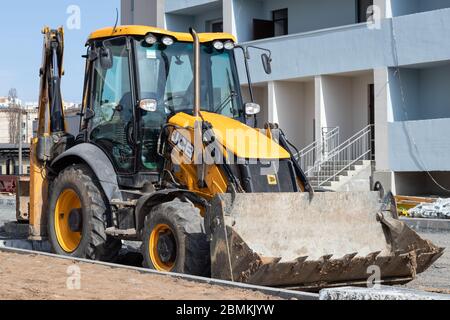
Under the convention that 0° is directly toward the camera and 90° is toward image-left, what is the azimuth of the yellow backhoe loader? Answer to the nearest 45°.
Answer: approximately 315°

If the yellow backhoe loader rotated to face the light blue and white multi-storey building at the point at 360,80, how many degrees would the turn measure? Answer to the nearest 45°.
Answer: approximately 135° to its left
